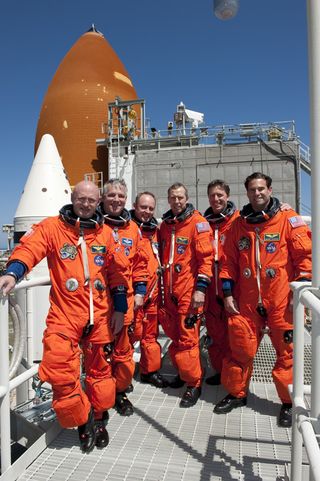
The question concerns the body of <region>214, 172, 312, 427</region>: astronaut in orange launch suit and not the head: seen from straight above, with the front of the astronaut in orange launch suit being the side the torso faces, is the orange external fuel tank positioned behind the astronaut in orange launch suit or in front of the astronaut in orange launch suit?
behind

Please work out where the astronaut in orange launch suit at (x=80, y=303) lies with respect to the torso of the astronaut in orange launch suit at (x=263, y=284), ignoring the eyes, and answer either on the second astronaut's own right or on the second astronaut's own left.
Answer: on the second astronaut's own right

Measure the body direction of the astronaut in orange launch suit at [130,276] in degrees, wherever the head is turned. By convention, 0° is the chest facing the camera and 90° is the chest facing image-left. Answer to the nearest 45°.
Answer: approximately 0°

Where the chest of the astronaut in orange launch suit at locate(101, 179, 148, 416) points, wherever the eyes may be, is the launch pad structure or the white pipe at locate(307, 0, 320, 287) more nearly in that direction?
the white pipe

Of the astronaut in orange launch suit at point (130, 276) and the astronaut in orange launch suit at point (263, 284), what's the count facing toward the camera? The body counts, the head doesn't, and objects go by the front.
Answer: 2

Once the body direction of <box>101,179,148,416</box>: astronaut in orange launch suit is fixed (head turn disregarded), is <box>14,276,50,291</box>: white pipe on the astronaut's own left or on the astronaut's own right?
on the astronaut's own right

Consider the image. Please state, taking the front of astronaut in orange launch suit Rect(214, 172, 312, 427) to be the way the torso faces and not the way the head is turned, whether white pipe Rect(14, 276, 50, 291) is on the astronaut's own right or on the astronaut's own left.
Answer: on the astronaut's own right

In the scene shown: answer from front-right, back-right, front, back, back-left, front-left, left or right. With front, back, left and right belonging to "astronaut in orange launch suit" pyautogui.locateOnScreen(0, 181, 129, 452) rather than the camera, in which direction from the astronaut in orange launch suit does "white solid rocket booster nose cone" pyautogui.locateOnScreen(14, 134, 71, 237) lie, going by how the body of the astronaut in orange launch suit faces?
back

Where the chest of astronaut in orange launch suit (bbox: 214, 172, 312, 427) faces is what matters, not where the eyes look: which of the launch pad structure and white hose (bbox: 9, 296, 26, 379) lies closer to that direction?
the white hose

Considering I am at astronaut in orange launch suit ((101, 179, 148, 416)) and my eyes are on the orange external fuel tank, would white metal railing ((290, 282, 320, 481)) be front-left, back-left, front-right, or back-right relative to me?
back-right

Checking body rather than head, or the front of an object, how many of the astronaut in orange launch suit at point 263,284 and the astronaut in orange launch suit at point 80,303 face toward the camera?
2

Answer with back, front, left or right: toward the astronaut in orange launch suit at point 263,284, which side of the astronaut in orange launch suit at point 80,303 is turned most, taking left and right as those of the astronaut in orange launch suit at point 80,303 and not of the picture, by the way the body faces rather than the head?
left

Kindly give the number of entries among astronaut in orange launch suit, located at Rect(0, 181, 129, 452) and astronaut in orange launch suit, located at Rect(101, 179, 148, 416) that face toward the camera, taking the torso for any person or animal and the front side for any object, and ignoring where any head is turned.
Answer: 2

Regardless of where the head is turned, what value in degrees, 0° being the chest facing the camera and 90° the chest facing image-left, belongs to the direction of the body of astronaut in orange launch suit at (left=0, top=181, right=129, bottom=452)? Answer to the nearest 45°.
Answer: approximately 0°
